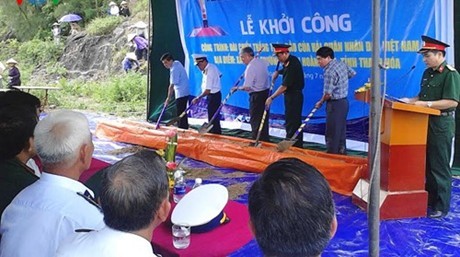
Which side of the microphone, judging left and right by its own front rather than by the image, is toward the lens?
right

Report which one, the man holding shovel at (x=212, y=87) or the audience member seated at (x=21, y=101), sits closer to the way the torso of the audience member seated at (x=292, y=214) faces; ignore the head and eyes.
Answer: the man holding shovel

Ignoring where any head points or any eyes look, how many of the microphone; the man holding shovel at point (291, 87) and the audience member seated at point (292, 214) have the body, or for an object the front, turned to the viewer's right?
1

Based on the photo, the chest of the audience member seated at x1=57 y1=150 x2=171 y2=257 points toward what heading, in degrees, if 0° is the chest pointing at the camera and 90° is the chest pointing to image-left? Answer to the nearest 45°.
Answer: approximately 225°

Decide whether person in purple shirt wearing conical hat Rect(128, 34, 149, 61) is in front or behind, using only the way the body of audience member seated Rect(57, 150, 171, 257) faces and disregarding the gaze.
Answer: in front

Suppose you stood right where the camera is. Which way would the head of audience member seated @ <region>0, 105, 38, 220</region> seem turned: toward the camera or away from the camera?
away from the camera

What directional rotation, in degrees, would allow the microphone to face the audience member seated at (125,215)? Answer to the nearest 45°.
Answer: approximately 90° to its right

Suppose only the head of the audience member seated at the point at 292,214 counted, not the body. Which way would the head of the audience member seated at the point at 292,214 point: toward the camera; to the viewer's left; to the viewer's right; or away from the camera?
away from the camera

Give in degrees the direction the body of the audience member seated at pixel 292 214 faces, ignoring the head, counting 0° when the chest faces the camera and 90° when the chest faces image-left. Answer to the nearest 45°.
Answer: approximately 180°

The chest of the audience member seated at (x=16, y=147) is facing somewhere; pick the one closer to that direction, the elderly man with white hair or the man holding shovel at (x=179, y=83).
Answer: the man holding shovel

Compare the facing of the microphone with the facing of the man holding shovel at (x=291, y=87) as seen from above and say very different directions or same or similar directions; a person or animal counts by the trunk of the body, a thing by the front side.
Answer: very different directions

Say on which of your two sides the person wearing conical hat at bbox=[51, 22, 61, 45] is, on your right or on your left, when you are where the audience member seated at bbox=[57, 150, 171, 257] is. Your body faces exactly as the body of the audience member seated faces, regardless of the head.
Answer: on your left
